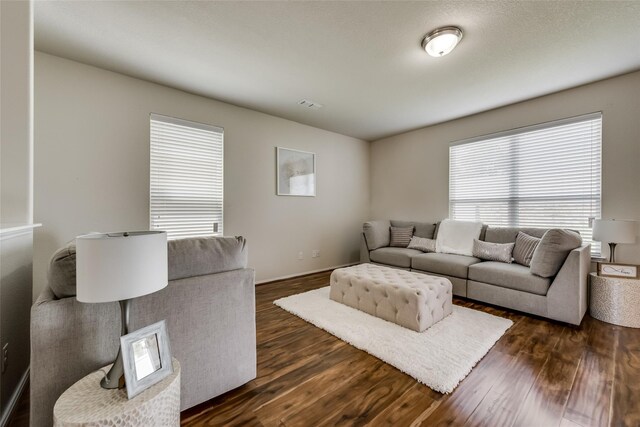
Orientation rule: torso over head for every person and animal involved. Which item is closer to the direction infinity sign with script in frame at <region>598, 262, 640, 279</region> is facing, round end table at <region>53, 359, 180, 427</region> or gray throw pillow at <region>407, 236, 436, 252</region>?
the round end table

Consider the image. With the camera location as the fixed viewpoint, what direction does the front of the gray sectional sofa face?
facing the viewer and to the left of the viewer

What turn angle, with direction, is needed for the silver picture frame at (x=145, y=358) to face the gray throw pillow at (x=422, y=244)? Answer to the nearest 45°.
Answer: approximately 45° to its left

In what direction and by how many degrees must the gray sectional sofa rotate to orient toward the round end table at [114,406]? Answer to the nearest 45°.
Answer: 0° — it already faces it

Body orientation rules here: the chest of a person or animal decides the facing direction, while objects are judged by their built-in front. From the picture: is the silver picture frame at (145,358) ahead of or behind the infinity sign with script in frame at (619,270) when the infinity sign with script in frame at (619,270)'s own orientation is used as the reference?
ahead

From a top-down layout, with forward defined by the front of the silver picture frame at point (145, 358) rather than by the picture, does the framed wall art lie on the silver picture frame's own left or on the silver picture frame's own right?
on the silver picture frame's own left

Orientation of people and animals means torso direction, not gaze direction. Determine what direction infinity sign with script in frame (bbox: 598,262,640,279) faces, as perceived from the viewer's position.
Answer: facing the viewer

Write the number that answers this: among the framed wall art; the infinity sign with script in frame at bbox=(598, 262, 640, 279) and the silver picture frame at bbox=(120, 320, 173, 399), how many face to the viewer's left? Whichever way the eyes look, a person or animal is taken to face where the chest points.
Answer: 0

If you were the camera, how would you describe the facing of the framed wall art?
facing the viewer and to the right of the viewer

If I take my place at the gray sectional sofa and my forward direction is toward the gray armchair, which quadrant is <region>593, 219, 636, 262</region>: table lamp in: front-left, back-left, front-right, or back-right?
back-left

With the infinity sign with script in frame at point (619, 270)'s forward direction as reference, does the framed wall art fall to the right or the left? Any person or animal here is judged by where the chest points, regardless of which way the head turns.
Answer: on its right
